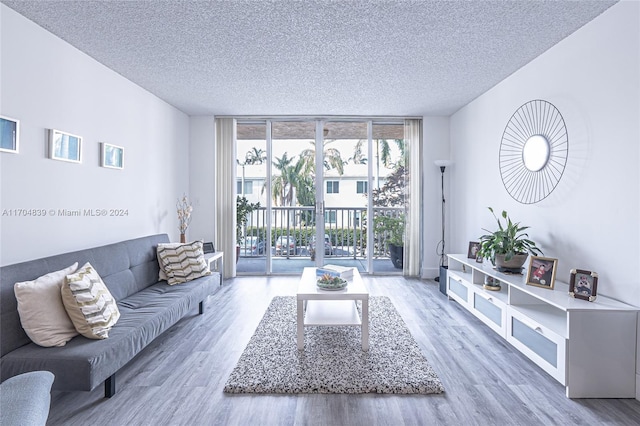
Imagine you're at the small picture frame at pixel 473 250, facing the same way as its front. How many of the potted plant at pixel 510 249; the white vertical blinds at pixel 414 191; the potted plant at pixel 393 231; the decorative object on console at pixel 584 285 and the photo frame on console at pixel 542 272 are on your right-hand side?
2

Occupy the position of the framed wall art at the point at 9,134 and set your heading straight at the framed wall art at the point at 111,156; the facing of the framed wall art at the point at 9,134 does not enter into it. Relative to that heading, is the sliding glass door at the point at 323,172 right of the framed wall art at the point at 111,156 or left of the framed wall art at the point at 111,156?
right

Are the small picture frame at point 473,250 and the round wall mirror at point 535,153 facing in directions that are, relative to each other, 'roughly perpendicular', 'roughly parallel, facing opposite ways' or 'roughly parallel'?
roughly parallel

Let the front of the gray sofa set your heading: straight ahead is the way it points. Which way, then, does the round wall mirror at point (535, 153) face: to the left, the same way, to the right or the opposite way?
the opposite way

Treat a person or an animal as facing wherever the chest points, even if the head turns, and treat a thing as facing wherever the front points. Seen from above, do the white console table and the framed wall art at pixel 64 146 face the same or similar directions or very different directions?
very different directions

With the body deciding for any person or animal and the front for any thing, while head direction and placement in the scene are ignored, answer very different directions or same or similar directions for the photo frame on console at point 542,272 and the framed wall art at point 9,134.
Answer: very different directions

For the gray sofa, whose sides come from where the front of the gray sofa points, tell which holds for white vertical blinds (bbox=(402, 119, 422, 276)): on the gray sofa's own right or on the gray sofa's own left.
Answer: on the gray sofa's own left

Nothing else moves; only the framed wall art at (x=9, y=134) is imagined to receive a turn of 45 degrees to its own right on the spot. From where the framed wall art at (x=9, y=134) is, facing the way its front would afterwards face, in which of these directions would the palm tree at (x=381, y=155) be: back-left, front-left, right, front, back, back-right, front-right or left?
left

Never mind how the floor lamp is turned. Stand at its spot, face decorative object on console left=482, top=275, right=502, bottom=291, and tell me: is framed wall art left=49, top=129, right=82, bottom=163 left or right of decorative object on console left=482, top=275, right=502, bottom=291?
right

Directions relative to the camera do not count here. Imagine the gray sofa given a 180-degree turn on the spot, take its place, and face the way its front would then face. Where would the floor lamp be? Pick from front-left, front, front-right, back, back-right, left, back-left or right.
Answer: back-right

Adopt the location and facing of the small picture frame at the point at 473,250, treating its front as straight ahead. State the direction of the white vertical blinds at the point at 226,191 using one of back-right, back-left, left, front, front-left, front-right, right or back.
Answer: front-right

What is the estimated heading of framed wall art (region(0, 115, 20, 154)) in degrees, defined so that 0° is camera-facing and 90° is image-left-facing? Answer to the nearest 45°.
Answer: approximately 315°

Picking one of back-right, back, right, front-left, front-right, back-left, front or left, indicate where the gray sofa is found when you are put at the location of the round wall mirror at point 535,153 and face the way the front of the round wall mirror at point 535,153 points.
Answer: front

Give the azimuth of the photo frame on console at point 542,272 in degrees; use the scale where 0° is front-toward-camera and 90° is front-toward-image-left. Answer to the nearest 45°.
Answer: approximately 45°

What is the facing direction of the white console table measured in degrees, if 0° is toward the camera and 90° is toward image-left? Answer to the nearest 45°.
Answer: approximately 45°

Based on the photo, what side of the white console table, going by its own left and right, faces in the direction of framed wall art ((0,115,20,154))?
front

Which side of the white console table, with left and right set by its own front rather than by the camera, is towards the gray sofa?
front

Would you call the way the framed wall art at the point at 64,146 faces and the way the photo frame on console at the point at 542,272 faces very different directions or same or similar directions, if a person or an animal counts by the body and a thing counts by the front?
very different directions

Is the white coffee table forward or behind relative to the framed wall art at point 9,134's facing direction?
forward

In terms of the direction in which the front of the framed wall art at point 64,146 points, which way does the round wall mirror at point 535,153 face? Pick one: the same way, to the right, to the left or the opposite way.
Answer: the opposite way
